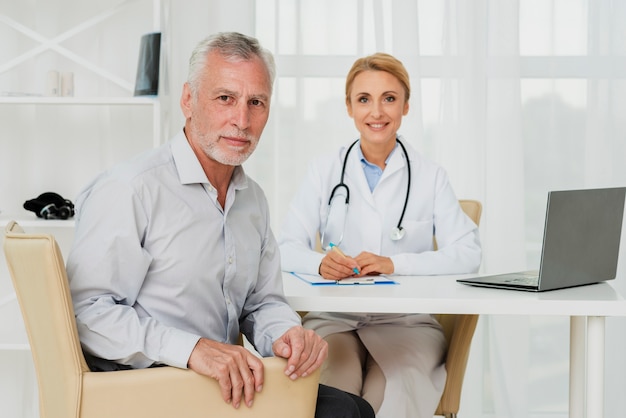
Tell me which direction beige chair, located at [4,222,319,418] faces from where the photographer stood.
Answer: facing to the right of the viewer

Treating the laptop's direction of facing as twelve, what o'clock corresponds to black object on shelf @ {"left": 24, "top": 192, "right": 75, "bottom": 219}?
The black object on shelf is roughly at 11 o'clock from the laptop.

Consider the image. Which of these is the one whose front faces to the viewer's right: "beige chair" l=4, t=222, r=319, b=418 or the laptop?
the beige chair

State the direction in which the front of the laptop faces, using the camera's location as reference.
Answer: facing away from the viewer and to the left of the viewer

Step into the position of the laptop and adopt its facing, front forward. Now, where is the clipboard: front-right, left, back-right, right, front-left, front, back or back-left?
front-left

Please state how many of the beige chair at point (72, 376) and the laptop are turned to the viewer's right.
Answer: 1

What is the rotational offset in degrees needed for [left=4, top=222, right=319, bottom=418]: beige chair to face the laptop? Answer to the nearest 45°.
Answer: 0° — it already faces it

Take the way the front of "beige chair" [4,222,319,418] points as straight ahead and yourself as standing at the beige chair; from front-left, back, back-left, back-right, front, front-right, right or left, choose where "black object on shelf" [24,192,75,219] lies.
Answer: left

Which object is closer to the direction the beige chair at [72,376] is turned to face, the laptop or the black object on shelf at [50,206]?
the laptop

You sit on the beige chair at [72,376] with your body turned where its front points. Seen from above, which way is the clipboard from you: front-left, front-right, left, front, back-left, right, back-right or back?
front-left

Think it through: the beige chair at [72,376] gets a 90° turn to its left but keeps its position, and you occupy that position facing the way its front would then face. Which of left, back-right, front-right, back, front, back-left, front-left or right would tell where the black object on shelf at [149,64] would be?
front

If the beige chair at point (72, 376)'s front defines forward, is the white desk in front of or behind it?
in front

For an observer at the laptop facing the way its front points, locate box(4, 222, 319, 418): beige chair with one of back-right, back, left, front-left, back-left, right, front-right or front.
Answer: left
